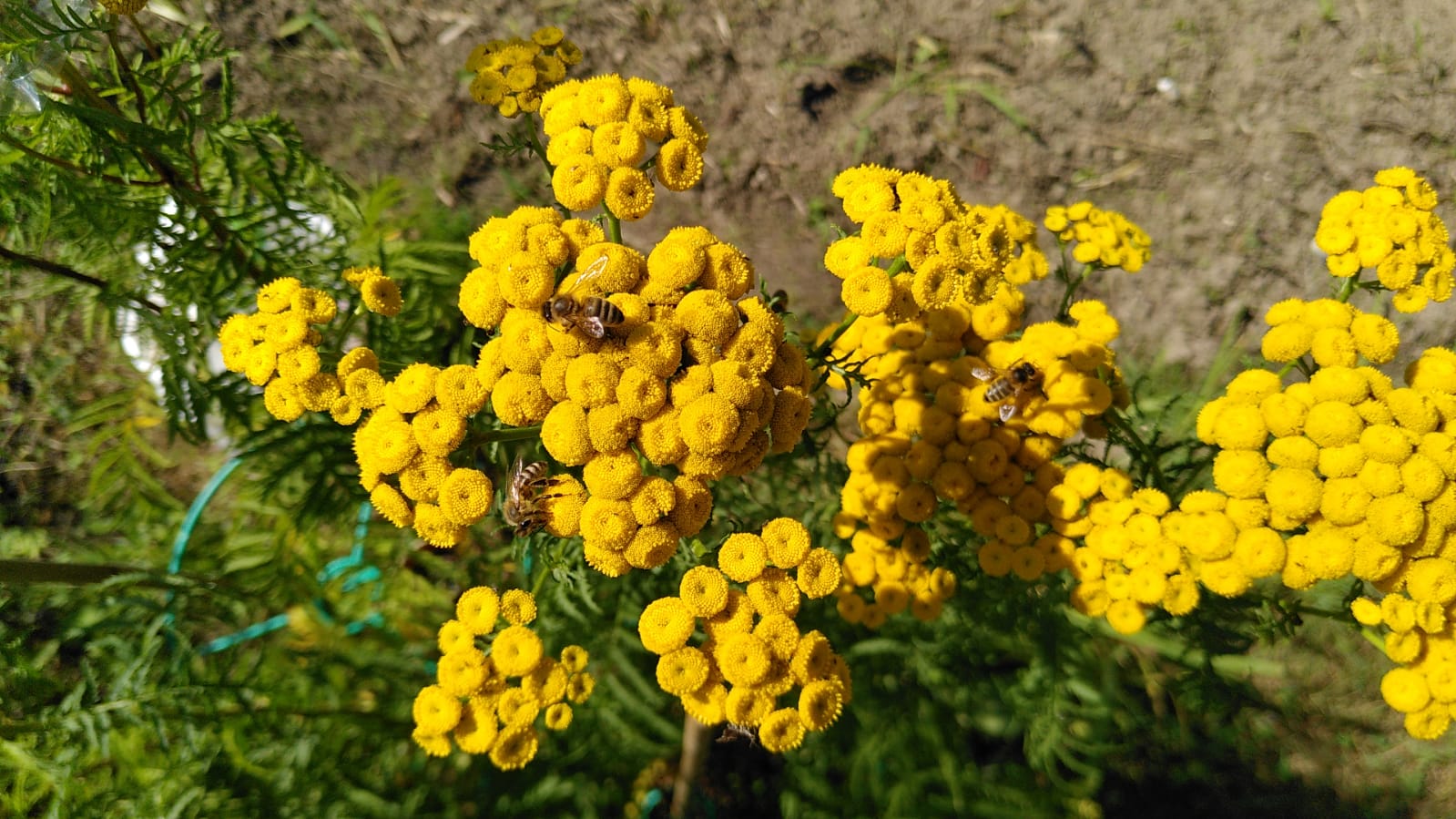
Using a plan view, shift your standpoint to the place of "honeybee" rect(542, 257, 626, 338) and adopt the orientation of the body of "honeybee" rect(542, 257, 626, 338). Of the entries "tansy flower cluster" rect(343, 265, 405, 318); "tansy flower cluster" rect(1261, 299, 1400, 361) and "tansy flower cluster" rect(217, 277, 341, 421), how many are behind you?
1

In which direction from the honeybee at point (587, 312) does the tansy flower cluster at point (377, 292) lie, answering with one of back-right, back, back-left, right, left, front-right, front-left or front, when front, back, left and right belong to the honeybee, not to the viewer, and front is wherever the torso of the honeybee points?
front-right

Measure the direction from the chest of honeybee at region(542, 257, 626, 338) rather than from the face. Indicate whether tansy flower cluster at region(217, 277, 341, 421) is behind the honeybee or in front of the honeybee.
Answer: in front

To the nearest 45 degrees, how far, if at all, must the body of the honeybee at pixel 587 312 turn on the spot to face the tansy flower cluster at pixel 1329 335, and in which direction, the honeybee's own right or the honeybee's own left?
approximately 180°

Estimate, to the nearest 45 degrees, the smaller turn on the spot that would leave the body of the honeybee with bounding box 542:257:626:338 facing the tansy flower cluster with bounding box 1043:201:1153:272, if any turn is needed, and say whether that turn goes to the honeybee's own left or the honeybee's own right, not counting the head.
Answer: approximately 135° to the honeybee's own right

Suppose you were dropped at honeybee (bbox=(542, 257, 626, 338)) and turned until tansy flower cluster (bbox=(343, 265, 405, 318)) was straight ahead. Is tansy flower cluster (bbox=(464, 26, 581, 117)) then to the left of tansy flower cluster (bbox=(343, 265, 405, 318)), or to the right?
right

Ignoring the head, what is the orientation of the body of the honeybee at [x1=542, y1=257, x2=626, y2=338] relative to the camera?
to the viewer's left

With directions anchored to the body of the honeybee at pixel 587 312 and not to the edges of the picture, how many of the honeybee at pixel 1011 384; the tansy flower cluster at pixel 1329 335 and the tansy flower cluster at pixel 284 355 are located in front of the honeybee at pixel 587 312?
1

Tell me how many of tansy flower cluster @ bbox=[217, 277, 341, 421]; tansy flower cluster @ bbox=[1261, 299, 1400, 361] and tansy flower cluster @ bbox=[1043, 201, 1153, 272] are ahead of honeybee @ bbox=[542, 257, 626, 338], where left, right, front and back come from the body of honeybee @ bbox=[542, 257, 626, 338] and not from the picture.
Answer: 1

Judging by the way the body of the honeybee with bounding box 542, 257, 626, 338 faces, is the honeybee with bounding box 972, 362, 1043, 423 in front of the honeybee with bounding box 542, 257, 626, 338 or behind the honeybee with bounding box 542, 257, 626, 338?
behind
